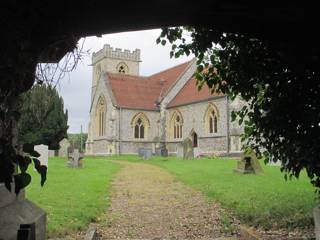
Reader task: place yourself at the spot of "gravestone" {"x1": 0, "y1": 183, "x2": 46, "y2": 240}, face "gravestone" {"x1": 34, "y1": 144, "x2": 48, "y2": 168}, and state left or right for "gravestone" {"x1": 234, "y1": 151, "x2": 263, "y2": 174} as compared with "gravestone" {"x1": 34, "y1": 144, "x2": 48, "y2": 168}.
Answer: right

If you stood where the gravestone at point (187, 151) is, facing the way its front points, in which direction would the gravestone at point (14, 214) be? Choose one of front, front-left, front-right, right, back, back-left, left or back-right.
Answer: front

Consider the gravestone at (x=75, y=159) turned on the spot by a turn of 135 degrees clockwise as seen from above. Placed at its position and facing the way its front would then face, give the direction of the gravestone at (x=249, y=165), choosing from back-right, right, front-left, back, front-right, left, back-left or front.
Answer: back

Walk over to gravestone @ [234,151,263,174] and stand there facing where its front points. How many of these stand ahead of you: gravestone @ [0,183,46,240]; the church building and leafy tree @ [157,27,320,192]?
2

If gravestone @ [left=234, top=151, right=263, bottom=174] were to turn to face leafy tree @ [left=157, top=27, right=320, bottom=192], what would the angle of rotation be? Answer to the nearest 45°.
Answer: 0° — it already faces it

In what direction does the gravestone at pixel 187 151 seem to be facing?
toward the camera

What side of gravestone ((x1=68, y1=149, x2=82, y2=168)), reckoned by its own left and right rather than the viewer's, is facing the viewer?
front

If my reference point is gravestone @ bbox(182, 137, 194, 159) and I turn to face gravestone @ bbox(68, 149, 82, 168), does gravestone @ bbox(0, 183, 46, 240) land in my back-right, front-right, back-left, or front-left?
front-left

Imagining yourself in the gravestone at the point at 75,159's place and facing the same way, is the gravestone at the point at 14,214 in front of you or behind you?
in front

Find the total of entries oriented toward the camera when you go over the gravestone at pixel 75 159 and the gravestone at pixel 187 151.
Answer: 2

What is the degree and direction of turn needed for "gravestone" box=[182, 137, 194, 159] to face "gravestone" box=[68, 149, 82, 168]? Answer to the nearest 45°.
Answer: approximately 45° to its right

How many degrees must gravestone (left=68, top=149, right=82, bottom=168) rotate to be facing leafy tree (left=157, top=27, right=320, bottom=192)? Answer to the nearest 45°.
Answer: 0° — it already faces it
